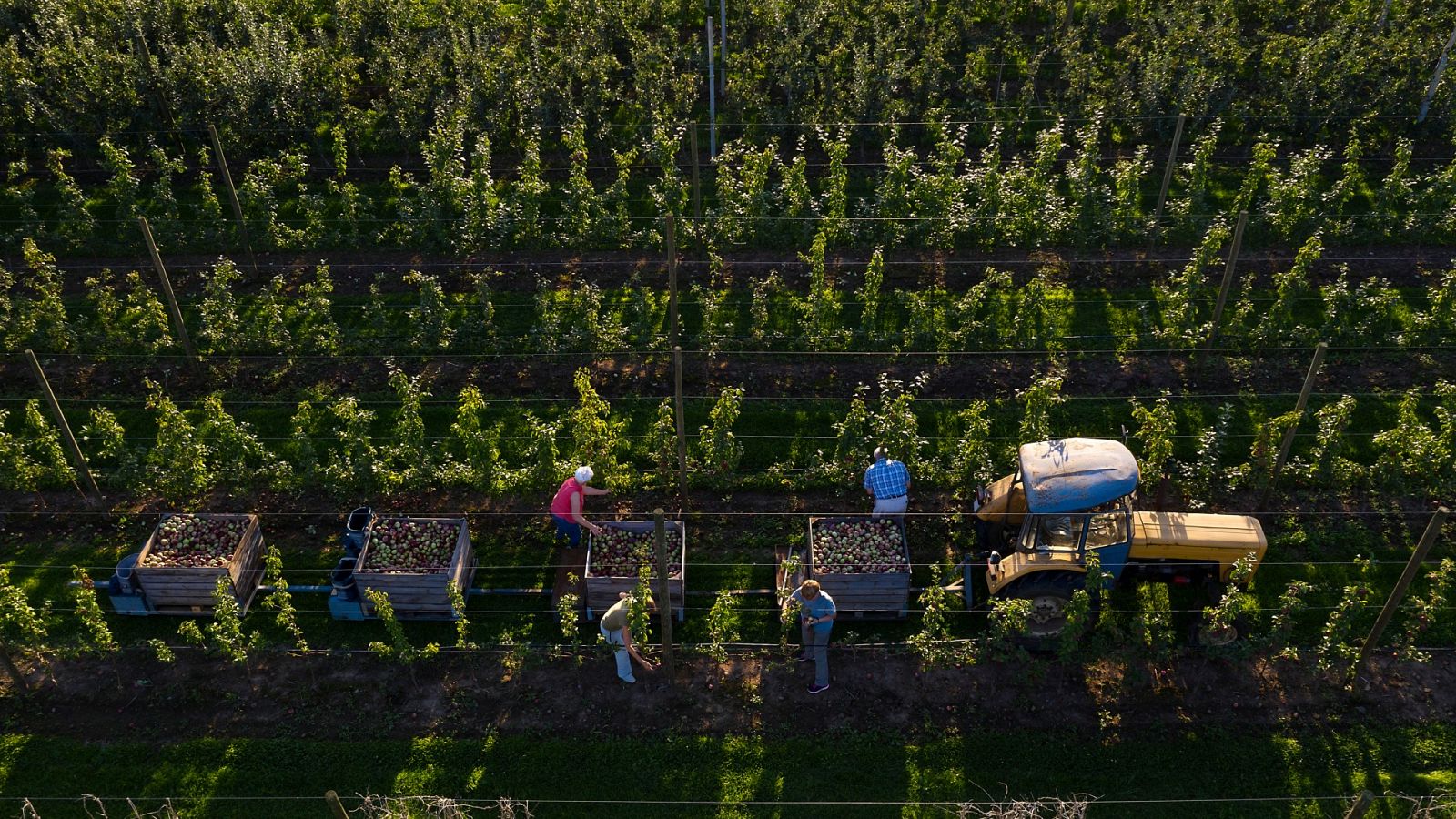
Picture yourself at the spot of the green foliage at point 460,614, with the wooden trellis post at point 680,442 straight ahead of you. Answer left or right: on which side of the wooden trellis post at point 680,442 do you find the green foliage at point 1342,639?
right

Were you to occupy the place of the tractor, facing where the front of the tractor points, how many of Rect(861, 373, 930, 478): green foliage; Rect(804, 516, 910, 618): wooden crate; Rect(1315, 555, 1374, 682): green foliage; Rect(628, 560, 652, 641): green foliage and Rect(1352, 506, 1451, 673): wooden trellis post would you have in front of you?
2

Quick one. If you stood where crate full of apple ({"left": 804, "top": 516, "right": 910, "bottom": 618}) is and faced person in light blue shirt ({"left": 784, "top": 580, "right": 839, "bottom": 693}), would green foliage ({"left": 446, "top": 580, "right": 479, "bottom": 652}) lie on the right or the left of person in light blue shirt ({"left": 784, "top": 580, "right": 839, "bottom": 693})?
right

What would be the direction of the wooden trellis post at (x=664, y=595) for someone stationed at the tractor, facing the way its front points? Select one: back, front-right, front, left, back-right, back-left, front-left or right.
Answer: back-right

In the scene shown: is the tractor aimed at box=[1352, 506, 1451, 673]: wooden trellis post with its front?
yes

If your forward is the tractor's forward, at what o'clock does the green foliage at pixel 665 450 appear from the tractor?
The green foliage is roughly at 6 o'clock from the tractor.

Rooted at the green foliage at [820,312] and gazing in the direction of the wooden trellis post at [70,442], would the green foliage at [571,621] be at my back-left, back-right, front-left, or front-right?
front-left

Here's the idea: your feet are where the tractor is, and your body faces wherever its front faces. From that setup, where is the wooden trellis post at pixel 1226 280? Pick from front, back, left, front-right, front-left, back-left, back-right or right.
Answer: left

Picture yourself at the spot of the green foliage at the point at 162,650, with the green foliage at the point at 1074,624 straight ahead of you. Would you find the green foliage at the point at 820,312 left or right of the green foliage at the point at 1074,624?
left

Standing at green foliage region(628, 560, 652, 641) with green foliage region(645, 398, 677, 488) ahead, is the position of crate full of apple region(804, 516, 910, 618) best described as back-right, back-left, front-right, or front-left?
front-right

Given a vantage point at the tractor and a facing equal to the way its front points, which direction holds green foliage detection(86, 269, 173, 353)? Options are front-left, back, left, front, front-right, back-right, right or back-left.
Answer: back

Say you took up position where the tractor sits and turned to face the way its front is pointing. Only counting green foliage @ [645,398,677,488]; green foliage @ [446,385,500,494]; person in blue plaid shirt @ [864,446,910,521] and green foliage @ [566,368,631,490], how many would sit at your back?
4

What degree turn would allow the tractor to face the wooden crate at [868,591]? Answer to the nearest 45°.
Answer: approximately 135° to its right

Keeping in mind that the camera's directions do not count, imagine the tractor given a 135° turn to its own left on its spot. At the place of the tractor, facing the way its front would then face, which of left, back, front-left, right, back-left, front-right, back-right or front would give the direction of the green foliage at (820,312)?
front

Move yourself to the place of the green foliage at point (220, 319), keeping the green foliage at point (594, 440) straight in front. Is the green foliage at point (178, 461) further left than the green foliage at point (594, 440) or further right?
right

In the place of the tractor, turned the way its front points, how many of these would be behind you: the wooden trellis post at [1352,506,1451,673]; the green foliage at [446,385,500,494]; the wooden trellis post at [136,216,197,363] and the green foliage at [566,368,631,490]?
3

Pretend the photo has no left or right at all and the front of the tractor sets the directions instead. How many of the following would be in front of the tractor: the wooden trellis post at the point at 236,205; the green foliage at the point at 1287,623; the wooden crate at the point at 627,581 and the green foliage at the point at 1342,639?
2

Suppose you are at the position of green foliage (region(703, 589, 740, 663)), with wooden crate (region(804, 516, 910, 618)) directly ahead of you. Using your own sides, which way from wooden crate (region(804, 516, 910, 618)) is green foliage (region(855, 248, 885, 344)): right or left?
left

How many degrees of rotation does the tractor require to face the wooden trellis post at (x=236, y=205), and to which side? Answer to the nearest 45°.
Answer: approximately 180°

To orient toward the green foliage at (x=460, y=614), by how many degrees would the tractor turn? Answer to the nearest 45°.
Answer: approximately 135° to its right

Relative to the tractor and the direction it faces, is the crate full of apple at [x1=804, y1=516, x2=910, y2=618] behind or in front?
behind

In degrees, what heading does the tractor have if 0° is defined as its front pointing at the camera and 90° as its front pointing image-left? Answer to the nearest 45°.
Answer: approximately 270°

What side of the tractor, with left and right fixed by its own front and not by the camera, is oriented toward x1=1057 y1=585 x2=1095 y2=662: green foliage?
right
